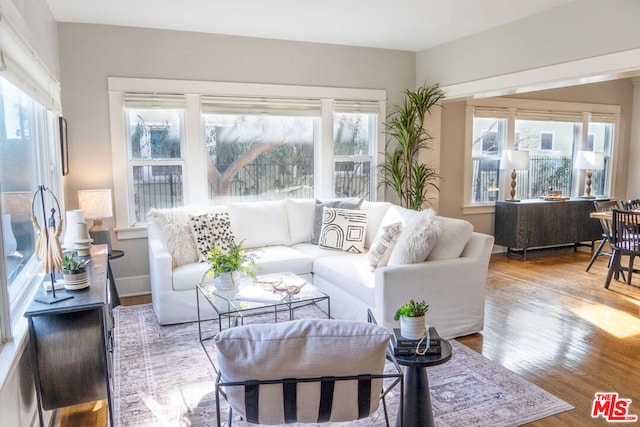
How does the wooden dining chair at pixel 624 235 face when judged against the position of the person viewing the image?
facing away from the viewer

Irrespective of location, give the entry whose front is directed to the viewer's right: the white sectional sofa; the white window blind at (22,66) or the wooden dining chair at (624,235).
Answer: the white window blind

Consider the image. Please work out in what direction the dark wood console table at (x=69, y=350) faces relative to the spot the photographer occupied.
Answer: facing to the right of the viewer

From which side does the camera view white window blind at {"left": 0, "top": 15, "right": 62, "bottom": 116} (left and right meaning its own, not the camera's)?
right

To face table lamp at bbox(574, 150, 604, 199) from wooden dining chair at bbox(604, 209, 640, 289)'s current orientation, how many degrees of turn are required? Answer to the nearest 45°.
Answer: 0° — it already faces it

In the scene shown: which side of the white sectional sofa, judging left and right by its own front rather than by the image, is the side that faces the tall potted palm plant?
back

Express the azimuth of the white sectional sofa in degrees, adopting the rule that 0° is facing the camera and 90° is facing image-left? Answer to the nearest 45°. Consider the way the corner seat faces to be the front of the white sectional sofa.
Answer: approximately 45°

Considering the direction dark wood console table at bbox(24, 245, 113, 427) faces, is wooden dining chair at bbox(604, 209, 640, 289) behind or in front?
in front

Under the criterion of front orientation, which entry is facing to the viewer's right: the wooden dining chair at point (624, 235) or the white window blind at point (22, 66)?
the white window blind

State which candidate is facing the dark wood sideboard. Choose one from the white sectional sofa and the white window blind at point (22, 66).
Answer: the white window blind
